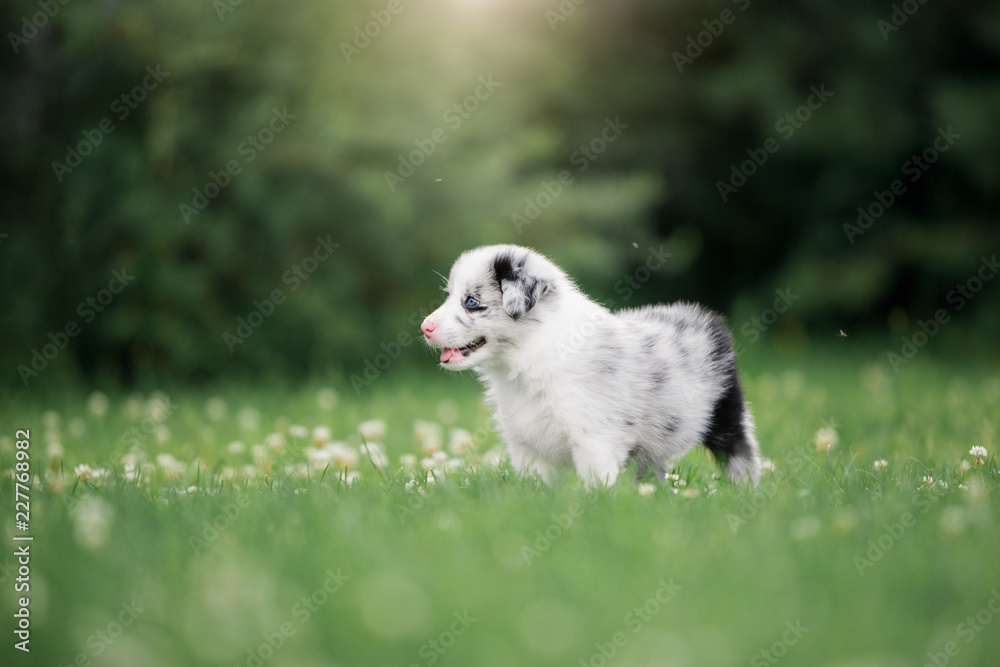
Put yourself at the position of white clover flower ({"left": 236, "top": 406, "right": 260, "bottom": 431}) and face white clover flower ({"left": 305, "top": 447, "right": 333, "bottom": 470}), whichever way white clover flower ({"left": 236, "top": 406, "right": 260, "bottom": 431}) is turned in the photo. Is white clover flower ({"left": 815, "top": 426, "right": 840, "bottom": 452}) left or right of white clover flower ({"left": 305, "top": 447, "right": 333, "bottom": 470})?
left

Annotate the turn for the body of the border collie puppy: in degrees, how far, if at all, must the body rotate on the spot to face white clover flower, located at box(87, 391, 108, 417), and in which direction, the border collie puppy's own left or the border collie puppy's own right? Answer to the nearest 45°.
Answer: approximately 45° to the border collie puppy's own right

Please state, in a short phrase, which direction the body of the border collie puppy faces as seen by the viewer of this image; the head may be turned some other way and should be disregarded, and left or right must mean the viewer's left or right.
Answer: facing to the left of the viewer

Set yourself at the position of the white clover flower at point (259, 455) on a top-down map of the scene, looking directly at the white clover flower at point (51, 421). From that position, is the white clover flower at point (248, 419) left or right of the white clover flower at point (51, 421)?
right

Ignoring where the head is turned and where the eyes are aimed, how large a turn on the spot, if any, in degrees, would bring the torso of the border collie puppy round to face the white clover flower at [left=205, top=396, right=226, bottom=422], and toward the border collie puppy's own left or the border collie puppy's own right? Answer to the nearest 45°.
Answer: approximately 45° to the border collie puppy's own right
